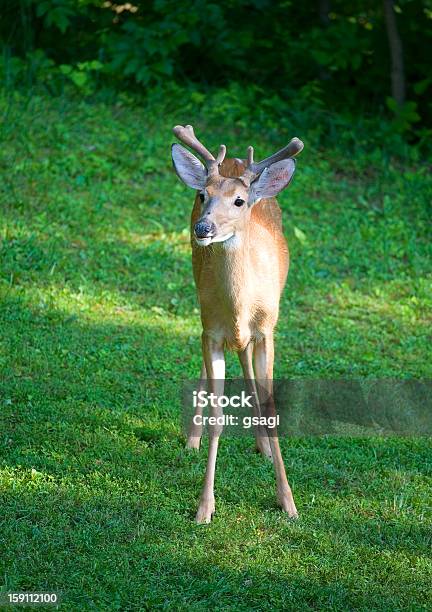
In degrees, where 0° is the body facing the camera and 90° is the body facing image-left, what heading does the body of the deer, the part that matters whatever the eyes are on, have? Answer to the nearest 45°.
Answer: approximately 0°

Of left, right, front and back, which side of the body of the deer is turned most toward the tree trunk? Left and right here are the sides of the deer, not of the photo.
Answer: back
